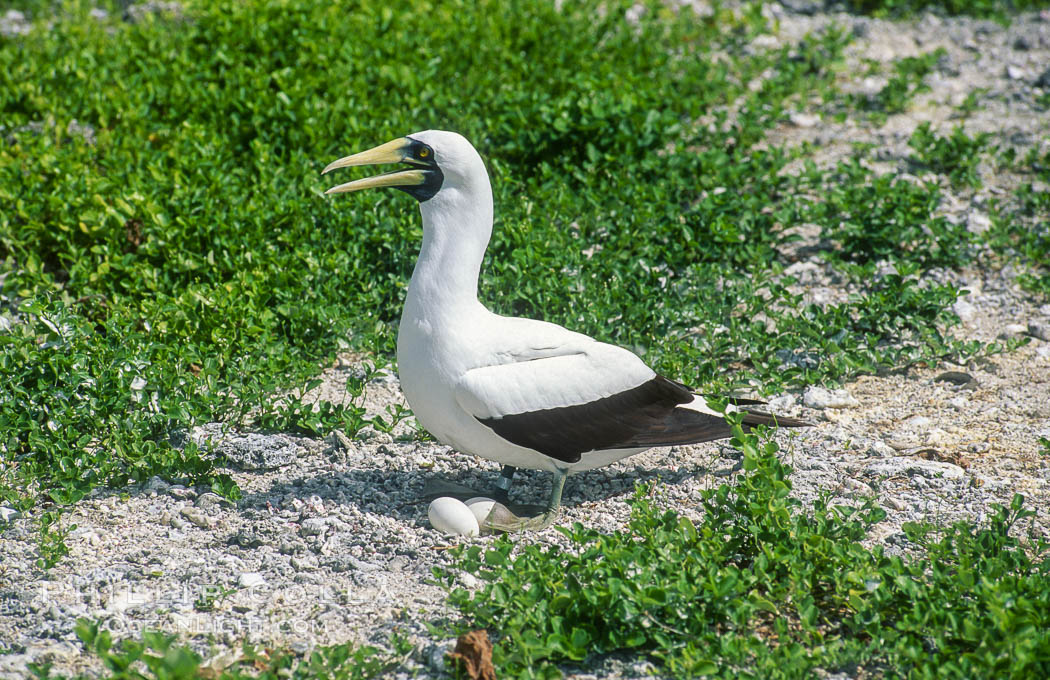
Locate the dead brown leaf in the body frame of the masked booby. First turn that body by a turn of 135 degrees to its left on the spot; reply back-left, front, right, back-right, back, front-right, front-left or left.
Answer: front-right

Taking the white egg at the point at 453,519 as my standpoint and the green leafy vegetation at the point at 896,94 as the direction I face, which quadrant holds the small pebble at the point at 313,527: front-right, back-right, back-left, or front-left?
back-left

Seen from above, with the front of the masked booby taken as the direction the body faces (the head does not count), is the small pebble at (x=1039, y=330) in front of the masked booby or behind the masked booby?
behind

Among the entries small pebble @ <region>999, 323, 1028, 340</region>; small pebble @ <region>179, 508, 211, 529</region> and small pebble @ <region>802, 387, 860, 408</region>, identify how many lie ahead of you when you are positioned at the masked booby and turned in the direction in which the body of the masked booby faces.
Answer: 1

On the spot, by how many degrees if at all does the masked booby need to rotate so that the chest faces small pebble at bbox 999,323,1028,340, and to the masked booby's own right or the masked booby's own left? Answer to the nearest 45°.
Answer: approximately 135° to the masked booby's own right

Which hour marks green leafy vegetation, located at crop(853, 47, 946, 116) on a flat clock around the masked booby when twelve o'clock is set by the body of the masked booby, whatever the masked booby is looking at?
The green leafy vegetation is roughly at 4 o'clock from the masked booby.

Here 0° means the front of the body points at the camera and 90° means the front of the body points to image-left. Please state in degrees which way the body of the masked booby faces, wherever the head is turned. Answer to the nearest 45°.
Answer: approximately 90°

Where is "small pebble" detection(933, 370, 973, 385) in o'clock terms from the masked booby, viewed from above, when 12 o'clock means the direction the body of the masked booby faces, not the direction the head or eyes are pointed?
The small pebble is roughly at 5 o'clock from the masked booby.

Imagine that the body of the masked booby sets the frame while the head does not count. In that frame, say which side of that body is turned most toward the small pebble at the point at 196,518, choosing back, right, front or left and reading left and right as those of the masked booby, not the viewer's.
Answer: front

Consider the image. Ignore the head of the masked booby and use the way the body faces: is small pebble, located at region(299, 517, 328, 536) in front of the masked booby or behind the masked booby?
in front
